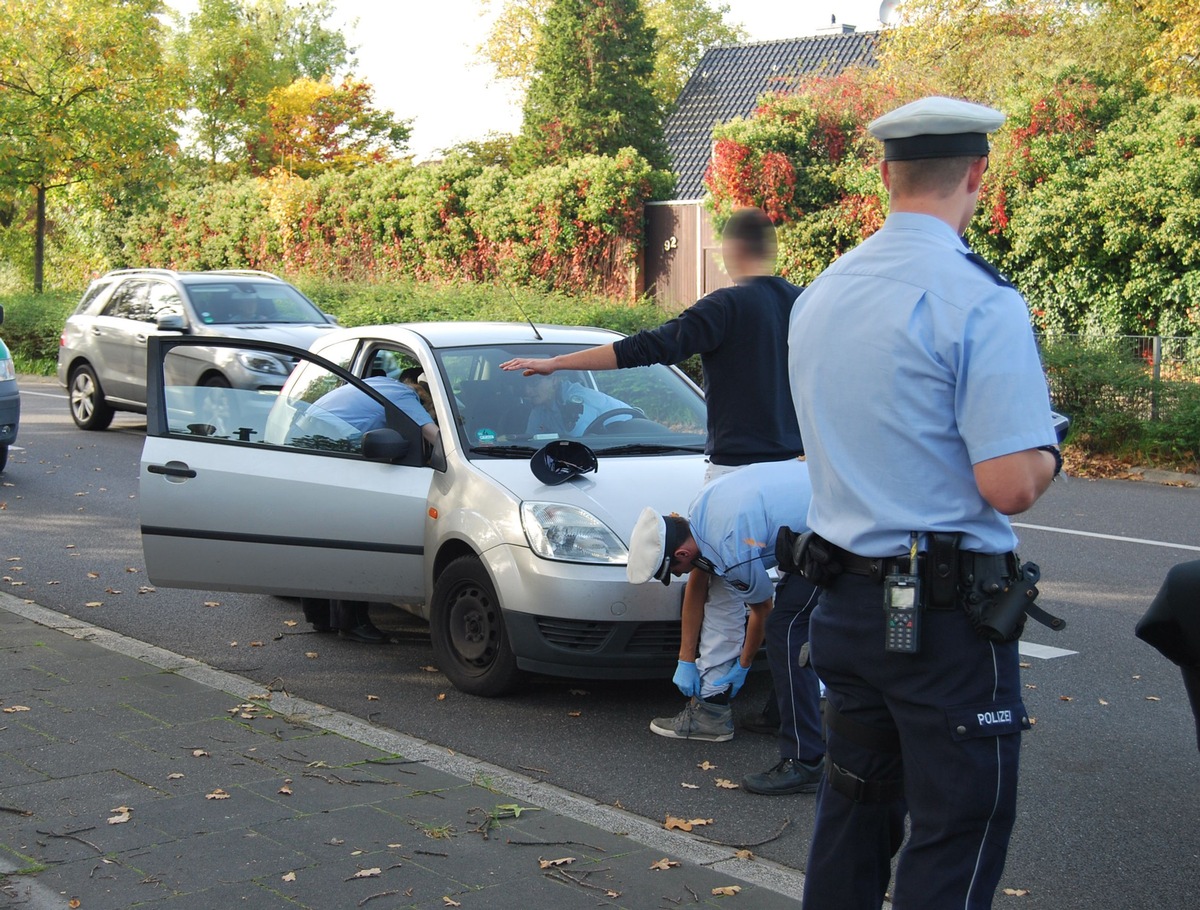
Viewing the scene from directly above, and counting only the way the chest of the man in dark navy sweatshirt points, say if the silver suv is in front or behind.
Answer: in front

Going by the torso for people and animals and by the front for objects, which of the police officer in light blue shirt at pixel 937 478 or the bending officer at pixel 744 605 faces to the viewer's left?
the bending officer

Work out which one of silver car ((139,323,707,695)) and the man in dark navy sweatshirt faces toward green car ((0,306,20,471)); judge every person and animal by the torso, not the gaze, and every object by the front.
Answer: the man in dark navy sweatshirt

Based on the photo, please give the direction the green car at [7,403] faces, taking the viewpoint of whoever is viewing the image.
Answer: facing the viewer and to the right of the viewer

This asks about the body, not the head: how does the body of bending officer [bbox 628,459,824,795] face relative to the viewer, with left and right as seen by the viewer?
facing to the left of the viewer

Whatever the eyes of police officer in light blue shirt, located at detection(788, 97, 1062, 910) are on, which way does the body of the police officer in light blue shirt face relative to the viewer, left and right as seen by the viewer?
facing away from the viewer and to the right of the viewer

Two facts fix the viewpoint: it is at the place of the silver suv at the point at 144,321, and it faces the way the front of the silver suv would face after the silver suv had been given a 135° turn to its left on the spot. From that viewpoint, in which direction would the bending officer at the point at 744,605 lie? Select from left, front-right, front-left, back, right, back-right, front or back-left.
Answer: back

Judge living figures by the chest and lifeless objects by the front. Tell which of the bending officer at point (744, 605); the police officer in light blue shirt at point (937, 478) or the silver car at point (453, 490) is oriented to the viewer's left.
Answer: the bending officer

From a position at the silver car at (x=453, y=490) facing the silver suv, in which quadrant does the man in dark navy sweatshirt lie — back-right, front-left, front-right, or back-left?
back-right

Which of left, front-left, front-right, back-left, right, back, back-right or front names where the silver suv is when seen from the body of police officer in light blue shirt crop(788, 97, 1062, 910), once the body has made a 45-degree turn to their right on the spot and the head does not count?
back-left

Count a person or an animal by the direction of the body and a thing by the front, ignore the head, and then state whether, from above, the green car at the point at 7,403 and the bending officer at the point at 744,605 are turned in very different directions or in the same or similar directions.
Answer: very different directions

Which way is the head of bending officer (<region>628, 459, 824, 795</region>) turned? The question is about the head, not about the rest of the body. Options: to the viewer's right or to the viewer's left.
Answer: to the viewer's left
